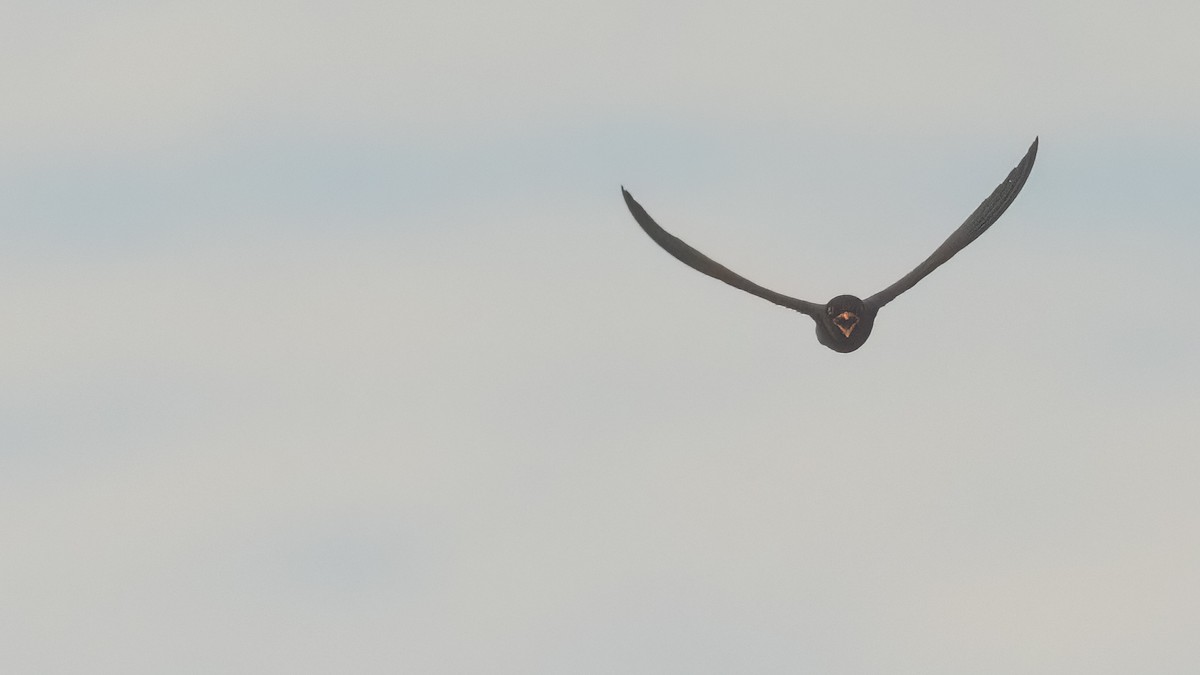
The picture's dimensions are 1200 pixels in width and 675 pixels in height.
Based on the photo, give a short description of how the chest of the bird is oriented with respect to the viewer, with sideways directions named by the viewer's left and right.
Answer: facing the viewer
